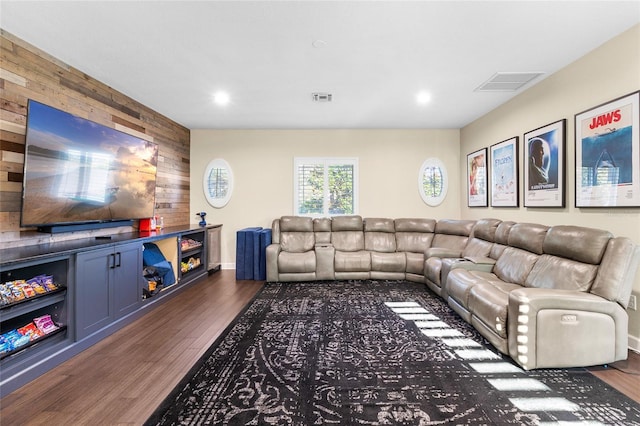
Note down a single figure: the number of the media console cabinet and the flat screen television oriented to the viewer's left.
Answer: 0

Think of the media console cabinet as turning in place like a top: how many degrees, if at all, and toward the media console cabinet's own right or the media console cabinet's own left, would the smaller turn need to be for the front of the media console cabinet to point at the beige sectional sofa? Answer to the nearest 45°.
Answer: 0° — it already faces it

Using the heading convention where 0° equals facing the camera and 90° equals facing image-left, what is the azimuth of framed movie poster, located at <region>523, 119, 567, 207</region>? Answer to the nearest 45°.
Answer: approximately 45°

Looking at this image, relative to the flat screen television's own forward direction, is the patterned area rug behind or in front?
in front

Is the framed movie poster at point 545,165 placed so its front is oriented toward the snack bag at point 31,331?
yes

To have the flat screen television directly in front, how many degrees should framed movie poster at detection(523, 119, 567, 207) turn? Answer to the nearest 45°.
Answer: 0° — it already faces it

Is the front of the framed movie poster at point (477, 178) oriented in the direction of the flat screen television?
yes

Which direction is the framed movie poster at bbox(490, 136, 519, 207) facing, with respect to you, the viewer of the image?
facing the viewer and to the left of the viewer

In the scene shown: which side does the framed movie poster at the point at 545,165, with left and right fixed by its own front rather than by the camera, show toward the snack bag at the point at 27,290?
front

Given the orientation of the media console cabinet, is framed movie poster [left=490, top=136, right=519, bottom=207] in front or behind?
in front

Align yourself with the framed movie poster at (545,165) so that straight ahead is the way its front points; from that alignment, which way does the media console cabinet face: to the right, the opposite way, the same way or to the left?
the opposite way

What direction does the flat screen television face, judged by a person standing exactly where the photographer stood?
facing the viewer and to the right of the viewer

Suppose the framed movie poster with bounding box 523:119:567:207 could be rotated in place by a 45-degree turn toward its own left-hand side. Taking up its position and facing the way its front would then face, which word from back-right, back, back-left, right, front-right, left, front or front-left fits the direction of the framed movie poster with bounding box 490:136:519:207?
back-right
